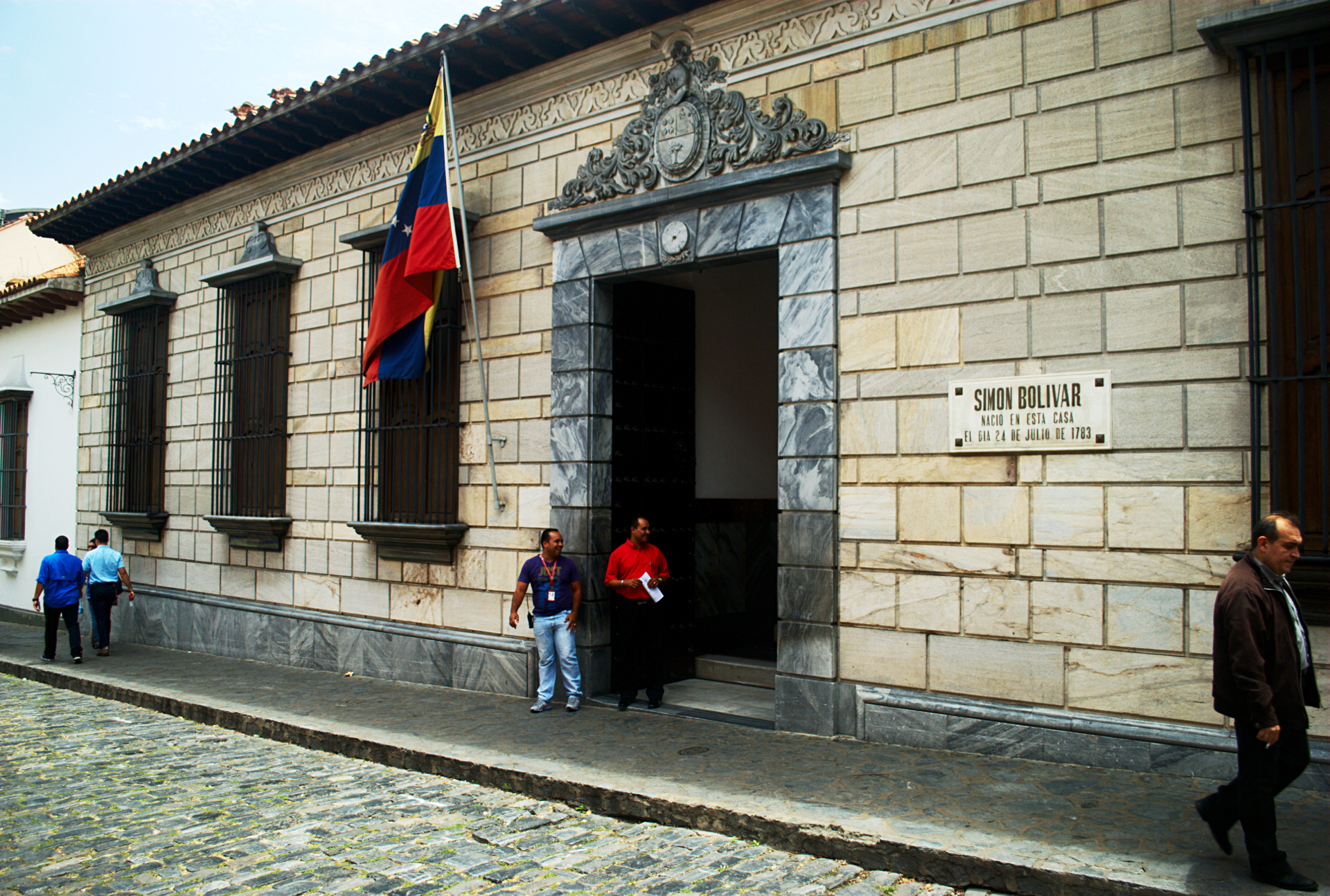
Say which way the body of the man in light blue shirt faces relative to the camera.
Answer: away from the camera

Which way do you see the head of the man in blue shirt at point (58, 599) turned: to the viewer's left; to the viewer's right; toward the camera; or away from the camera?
away from the camera

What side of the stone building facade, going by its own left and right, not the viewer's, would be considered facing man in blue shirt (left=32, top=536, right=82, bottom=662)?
right

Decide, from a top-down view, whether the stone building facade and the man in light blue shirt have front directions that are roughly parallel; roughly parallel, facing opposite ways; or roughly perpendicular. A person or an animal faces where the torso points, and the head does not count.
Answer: roughly perpendicular

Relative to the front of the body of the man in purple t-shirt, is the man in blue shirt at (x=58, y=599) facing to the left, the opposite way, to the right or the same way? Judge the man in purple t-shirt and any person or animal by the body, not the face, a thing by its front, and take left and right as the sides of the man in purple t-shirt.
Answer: the opposite way

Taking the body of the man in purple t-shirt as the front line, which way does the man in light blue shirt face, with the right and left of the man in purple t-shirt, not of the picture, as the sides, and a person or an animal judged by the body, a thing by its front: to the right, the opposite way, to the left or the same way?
the opposite way

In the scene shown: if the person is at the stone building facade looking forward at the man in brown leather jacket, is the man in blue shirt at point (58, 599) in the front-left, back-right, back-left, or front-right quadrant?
back-right

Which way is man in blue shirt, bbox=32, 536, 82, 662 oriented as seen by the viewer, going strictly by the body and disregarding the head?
away from the camera

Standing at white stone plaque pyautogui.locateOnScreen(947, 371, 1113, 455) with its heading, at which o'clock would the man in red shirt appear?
The man in red shirt is roughly at 2 o'clock from the white stone plaque.

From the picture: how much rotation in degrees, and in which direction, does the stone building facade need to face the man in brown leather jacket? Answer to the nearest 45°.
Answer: approximately 45° to its left

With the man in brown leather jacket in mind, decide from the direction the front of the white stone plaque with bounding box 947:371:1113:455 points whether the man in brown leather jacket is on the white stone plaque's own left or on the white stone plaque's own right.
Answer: on the white stone plaque's own left

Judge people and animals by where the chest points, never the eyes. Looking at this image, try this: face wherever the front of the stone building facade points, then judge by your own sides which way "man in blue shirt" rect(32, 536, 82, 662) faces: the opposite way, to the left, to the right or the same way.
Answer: to the right
